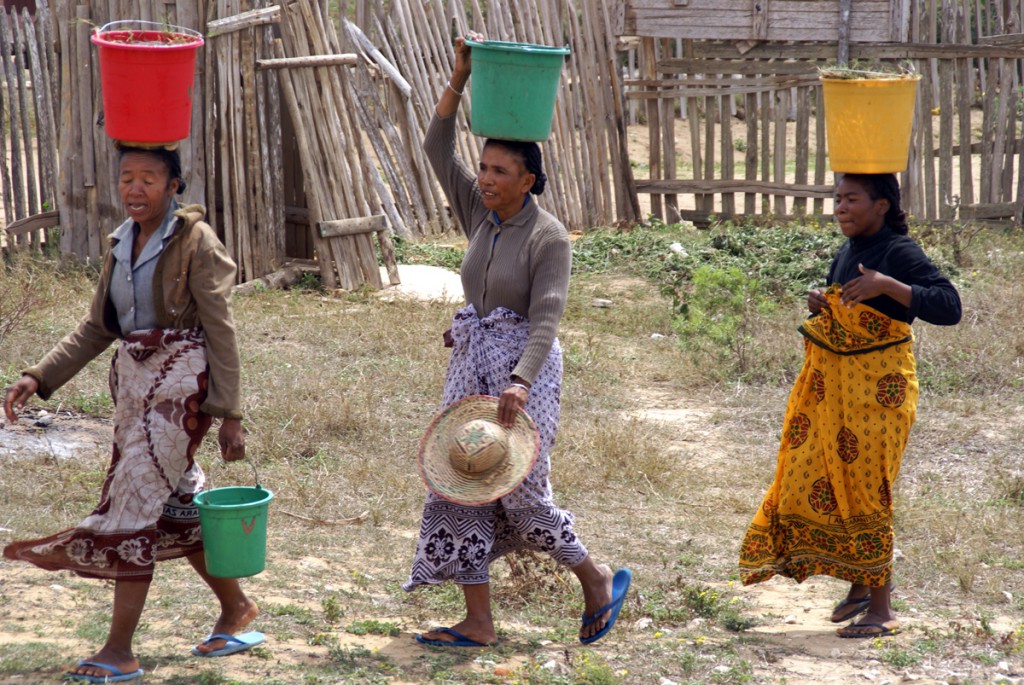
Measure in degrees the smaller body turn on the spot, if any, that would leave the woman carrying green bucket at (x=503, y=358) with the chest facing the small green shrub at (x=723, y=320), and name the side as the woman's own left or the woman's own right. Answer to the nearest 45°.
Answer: approximately 135° to the woman's own right

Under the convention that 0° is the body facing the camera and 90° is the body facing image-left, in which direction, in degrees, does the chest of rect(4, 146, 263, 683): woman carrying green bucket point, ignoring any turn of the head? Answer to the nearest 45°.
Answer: approximately 45°

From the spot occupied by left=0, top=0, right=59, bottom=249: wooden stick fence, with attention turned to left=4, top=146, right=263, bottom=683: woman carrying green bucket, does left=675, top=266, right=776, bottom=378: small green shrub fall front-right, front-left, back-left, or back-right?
front-left

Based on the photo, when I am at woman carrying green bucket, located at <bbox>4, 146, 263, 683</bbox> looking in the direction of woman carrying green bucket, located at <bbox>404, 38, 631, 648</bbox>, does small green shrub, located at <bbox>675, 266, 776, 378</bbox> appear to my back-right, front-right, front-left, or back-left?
front-left

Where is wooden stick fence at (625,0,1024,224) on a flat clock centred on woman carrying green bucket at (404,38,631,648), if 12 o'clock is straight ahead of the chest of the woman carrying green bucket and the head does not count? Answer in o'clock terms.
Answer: The wooden stick fence is roughly at 5 o'clock from the woman carrying green bucket.

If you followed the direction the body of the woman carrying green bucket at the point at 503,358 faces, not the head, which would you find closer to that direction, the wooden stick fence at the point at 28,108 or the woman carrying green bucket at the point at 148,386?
the woman carrying green bucket

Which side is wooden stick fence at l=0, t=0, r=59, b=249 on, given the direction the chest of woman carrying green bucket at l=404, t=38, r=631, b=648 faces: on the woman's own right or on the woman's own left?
on the woman's own right

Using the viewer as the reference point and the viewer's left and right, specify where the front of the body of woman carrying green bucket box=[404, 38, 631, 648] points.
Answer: facing the viewer and to the left of the viewer

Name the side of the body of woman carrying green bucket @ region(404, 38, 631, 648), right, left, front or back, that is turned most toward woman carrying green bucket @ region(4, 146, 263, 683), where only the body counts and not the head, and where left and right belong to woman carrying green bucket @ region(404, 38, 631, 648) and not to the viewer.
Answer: front

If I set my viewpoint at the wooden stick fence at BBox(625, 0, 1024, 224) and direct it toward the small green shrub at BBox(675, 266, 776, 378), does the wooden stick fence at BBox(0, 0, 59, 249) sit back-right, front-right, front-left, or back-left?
front-right

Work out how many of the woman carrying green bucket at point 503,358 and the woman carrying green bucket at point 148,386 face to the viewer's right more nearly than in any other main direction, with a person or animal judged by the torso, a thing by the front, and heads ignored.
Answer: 0

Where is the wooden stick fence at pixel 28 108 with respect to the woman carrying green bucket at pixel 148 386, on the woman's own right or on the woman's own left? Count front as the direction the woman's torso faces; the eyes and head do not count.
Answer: on the woman's own right

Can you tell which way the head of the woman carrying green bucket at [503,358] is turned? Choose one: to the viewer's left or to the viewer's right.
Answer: to the viewer's left

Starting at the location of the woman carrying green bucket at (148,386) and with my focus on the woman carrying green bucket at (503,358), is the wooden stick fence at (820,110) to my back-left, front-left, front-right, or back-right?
front-left
